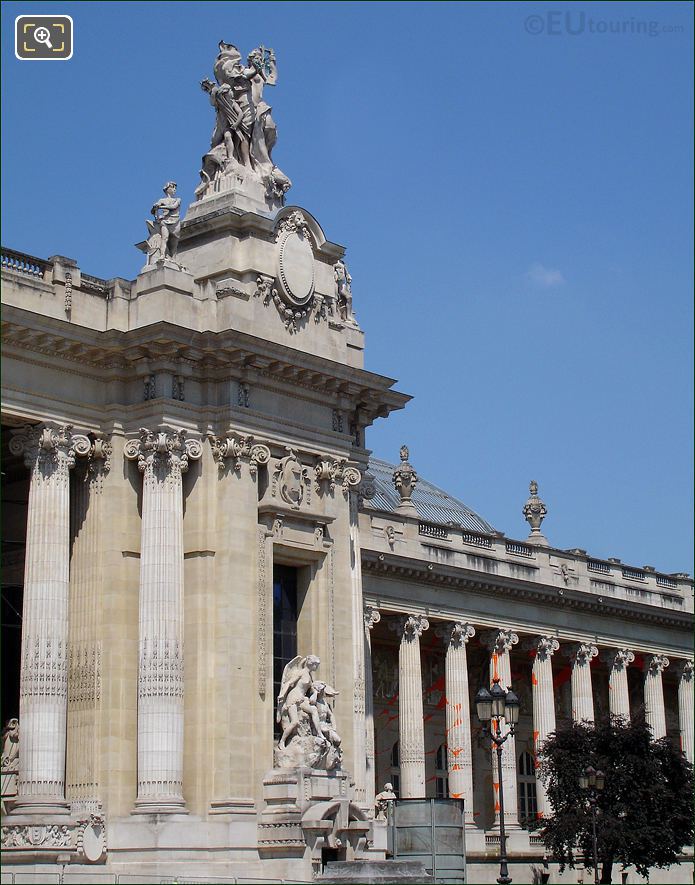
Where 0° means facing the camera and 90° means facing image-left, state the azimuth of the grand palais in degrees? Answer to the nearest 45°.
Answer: approximately 315°
